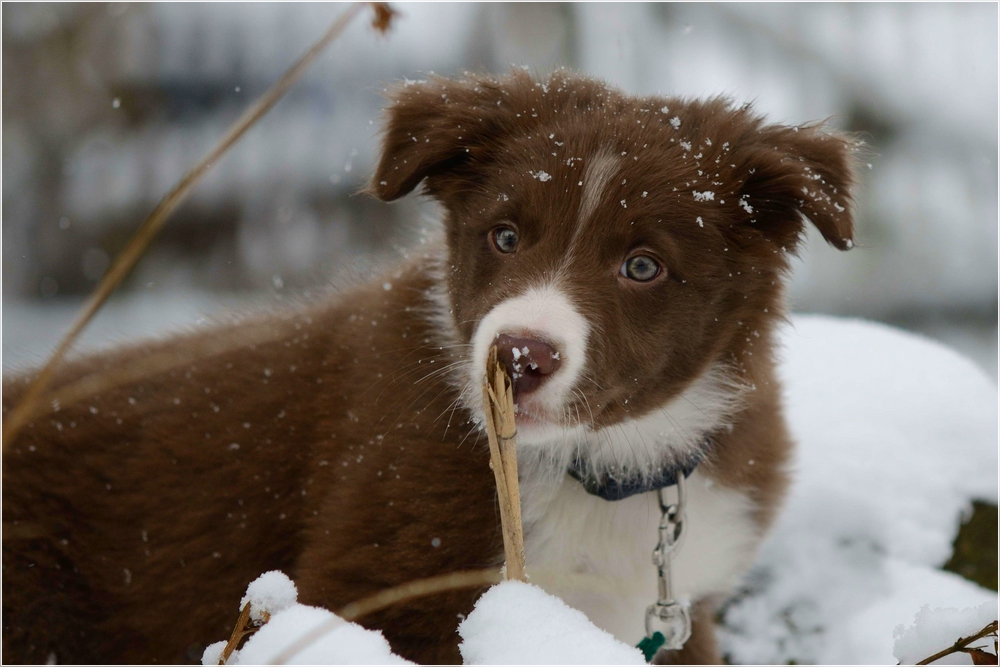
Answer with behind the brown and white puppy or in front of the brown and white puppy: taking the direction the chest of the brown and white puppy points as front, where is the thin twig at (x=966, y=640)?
in front

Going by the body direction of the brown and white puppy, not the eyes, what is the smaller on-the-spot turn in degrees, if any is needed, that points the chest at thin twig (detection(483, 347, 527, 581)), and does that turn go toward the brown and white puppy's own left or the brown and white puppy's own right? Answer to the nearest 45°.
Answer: approximately 45° to the brown and white puppy's own right

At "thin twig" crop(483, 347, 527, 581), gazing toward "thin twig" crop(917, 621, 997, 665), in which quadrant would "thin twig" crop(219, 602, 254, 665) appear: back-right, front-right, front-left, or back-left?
back-right

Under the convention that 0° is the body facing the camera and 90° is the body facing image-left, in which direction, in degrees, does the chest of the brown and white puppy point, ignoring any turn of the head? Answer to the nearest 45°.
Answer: approximately 315°

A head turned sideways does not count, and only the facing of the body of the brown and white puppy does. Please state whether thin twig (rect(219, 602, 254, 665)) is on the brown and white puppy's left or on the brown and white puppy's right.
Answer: on the brown and white puppy's right

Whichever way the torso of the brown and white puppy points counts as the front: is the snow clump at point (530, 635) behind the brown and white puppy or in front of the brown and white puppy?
in front
